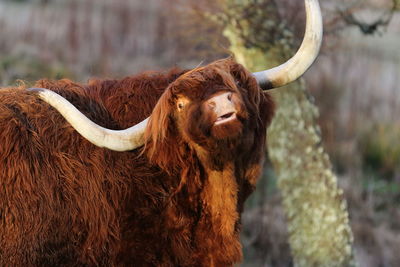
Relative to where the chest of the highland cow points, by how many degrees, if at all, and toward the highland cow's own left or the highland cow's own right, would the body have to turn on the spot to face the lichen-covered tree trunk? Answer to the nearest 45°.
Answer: approximately 90° to the highland cow's own left

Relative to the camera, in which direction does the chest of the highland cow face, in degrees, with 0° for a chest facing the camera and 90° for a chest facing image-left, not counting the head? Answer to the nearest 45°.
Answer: approximately 315°
